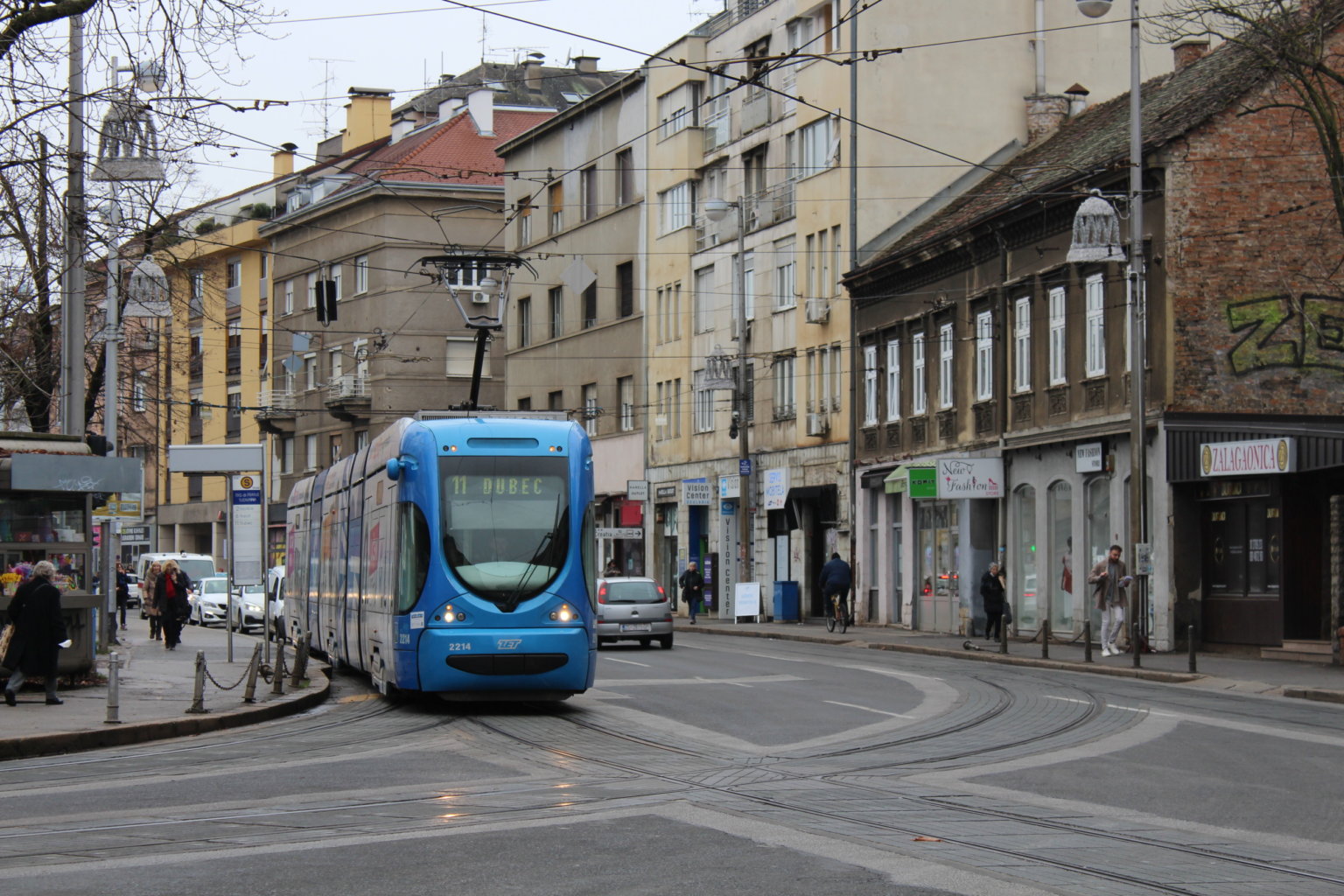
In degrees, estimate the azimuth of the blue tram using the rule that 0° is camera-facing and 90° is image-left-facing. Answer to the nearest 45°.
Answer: approximately 0°

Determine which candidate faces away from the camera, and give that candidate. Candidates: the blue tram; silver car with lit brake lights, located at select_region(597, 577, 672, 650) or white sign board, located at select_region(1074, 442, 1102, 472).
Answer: the silver car with lit brake lights

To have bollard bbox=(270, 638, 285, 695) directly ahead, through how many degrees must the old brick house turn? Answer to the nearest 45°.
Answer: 0° — it already faces it

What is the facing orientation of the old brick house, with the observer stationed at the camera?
facing the viewer and to the left of the viewer

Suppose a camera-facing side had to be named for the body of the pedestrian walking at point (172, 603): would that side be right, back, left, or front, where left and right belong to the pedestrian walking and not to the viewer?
front

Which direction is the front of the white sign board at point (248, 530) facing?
toward the camera

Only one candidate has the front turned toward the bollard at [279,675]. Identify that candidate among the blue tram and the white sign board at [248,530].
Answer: the white sign board

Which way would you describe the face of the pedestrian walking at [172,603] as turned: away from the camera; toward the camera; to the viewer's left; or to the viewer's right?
toward the camera

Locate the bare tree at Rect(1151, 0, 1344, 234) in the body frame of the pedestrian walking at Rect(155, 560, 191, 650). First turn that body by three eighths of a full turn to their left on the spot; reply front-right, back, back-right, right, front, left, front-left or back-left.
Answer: right

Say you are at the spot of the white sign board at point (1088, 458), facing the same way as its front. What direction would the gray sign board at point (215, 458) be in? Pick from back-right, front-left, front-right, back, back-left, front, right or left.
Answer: front

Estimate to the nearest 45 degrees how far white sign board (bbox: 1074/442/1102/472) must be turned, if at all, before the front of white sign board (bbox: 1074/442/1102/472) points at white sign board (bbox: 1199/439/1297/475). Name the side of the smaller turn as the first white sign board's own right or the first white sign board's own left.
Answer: approximately 90° to the first white sign board's own left

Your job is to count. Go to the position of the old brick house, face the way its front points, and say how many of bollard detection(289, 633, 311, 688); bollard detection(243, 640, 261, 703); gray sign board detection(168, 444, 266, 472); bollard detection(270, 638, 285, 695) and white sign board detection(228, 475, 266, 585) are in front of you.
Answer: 5

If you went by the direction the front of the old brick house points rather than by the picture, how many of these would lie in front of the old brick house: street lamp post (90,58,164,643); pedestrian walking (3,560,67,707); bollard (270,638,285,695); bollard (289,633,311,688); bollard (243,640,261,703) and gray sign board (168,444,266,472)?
6

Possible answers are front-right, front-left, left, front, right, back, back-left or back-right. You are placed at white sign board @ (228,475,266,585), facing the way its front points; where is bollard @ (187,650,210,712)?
front

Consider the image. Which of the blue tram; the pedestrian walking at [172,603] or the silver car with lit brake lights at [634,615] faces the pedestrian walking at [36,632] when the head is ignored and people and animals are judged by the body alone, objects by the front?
the pedestrian walking at [172,603]

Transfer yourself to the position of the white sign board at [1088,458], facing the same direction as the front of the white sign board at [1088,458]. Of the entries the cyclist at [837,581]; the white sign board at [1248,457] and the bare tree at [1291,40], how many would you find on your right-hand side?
1
